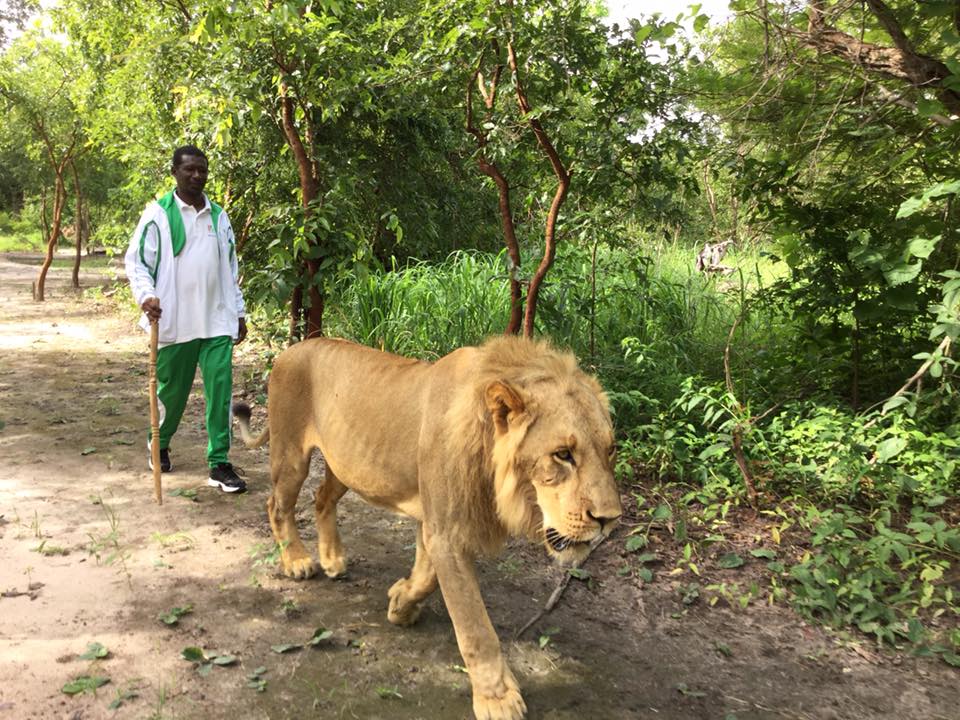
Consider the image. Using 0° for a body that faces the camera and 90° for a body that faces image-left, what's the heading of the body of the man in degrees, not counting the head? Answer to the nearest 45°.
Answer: approximately 315°

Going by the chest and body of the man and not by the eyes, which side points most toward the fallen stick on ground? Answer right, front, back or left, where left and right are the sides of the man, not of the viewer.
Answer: front

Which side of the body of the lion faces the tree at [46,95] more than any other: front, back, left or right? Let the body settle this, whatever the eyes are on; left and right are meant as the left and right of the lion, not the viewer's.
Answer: back

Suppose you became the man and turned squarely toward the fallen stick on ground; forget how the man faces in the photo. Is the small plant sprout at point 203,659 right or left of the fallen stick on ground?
right

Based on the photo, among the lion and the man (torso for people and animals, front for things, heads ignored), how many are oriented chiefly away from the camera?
0

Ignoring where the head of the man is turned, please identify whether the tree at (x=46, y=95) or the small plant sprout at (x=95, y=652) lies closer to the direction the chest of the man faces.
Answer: the small plant sprout

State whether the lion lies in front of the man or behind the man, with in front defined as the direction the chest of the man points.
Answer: in front

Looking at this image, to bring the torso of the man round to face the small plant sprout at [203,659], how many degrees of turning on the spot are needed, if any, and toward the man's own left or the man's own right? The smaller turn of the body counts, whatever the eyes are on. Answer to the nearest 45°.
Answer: approximately 45° to the man's own right

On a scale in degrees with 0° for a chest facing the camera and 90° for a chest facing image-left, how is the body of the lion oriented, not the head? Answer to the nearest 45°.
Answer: approximately 315°

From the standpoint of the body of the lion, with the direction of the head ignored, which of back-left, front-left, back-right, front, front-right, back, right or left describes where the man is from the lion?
back

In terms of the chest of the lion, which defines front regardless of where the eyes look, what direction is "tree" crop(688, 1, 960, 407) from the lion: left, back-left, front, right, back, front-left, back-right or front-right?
left
